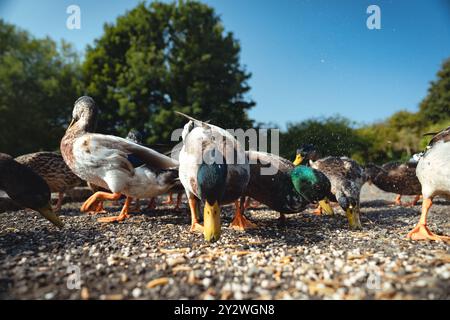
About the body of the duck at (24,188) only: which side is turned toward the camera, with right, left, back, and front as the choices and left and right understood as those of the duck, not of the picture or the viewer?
right

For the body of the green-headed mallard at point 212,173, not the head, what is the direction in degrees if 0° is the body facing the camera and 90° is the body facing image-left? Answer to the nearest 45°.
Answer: approximately 0°

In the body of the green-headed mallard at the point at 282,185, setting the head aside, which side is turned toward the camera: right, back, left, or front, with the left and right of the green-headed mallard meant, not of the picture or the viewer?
right

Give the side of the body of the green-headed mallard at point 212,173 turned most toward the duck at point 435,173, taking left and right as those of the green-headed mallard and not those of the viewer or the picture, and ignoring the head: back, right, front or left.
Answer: left

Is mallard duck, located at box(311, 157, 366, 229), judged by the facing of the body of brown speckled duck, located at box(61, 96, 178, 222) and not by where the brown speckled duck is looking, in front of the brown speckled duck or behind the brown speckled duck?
behind

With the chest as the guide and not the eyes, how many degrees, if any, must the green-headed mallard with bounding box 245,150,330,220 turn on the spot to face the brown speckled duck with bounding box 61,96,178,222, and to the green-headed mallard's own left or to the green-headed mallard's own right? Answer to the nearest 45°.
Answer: approximately 180°

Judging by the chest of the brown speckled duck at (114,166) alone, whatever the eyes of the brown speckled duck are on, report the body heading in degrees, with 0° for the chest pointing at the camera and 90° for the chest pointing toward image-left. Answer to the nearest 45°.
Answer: approximately 90°

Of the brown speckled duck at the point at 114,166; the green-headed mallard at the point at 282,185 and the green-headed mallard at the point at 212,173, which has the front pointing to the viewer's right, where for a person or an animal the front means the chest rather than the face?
the green-headed mallard at the point at 282,185
